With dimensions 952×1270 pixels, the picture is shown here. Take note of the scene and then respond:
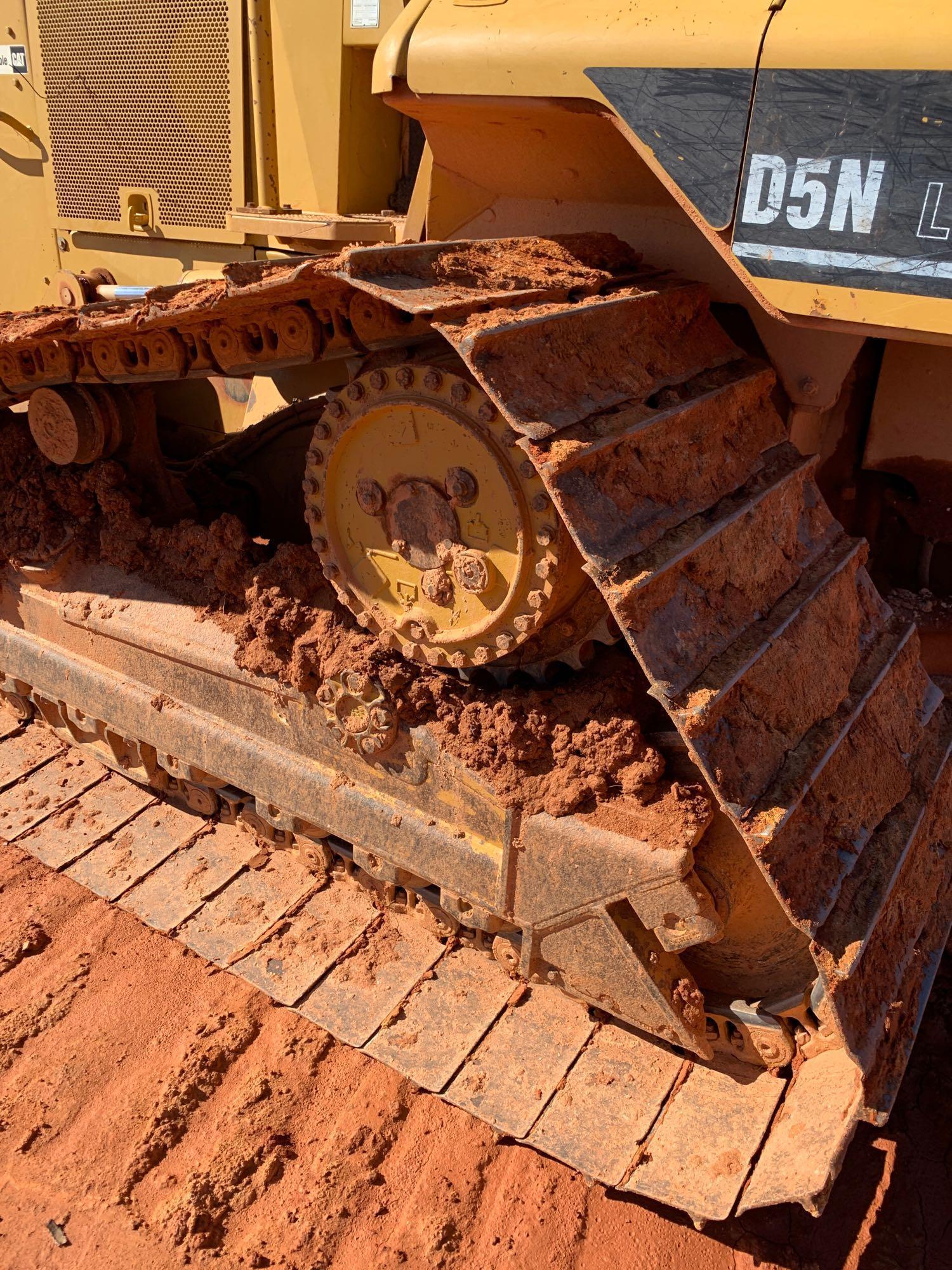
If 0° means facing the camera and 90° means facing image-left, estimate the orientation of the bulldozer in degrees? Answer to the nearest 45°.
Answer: approximately 135°
